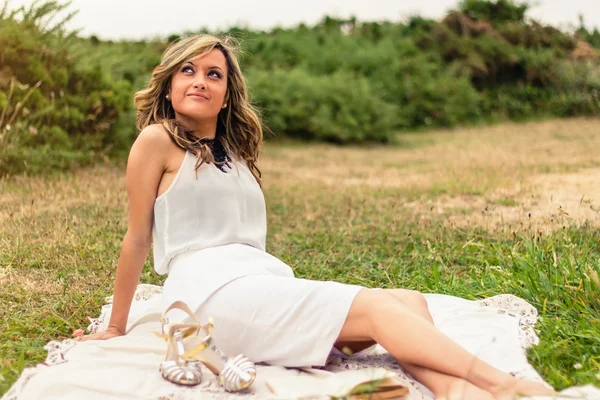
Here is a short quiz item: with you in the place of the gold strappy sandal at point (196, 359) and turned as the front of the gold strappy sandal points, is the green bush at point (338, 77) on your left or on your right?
on your left

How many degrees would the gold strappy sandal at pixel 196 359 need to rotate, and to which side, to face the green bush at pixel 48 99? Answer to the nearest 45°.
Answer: approximately 135° to its left

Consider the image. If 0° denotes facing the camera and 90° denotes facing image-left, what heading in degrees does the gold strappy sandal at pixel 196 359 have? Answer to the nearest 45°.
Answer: approximately 315°

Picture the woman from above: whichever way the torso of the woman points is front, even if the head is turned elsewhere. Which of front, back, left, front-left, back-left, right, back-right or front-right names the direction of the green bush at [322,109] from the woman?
back-left

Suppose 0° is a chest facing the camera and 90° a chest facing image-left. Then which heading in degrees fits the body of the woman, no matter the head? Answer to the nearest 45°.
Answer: approximately 315°

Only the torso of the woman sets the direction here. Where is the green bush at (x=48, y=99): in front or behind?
behind

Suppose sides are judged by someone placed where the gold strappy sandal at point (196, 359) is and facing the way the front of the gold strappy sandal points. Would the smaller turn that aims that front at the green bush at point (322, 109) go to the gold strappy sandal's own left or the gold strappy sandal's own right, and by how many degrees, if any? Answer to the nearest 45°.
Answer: approximately 135° to the gold strappy sandal's own left

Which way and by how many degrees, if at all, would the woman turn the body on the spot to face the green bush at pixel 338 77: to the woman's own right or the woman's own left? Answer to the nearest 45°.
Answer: approximately 135° to the woman's own left
